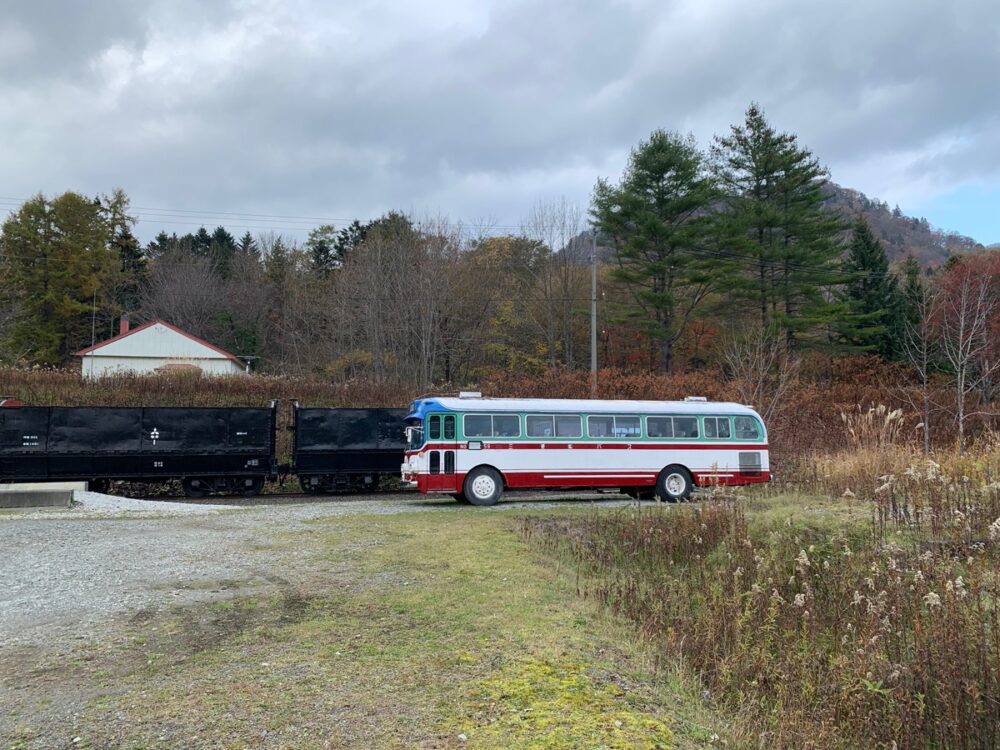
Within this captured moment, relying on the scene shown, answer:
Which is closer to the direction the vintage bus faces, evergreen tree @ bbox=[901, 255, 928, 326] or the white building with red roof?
the white building with red roof

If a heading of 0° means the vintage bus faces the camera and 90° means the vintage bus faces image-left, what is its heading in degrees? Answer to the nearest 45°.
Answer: approximately 90°

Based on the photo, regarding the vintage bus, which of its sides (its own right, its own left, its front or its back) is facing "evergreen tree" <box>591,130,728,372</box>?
right

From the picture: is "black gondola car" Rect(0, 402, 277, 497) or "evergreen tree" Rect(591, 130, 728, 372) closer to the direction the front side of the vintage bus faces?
the black gondola car

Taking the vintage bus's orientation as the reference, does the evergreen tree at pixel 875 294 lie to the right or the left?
on its right

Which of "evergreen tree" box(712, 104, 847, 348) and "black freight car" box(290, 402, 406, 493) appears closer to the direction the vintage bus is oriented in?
the black freight car

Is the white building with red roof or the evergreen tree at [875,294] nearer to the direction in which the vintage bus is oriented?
the white building with red roof

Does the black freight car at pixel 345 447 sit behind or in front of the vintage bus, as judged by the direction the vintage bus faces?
in front

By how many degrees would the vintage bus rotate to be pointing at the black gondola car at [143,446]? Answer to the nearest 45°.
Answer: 0° — it already faces it
